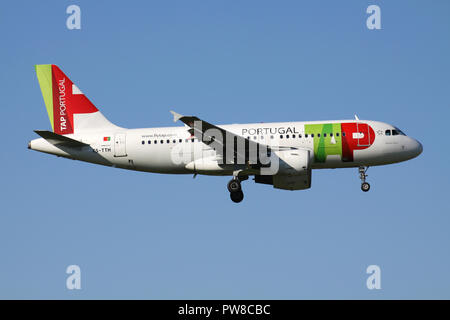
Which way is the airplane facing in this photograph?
to the viewer's right
